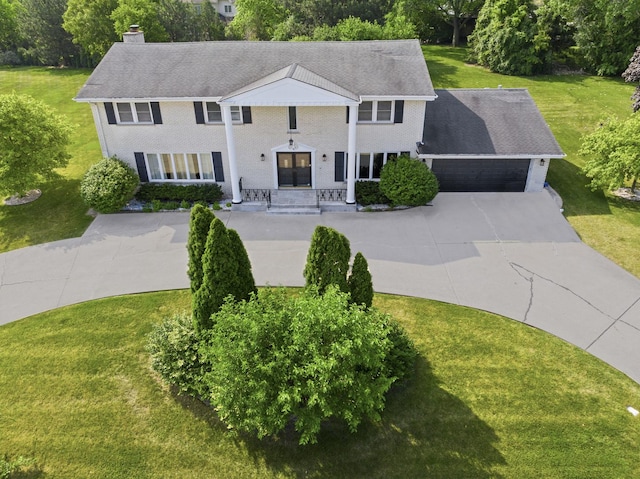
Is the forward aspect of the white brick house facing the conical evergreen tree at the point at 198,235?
yes

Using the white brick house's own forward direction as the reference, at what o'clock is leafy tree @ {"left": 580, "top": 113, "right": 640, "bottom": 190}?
The leafy tree is roughly at 9 o'clock from the white brick house.

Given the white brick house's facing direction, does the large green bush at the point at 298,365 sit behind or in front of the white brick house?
in front

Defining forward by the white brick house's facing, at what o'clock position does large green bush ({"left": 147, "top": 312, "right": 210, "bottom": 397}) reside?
The large green bush is roughly at 12 o'clock from the white brick house.

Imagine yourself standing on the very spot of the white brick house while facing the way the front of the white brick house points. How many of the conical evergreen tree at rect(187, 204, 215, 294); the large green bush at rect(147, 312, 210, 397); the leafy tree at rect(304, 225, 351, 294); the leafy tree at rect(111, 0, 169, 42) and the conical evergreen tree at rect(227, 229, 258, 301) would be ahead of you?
4

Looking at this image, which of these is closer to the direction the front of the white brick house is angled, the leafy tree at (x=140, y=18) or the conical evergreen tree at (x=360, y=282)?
the conical evergreen tree

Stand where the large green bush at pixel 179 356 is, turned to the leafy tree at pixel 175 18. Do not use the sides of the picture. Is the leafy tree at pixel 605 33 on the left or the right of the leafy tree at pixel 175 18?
right

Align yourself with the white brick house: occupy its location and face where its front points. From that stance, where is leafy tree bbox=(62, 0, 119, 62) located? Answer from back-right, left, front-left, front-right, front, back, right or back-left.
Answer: back-right

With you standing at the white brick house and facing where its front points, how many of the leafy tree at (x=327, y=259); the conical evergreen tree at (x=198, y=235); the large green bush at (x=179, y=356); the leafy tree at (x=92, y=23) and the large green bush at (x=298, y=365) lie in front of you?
4

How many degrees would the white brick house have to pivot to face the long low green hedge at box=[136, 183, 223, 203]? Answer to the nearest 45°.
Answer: approximately 90° to its right

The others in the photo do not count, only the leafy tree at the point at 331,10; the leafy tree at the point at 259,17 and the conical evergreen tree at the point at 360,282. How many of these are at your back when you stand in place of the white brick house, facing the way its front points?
2

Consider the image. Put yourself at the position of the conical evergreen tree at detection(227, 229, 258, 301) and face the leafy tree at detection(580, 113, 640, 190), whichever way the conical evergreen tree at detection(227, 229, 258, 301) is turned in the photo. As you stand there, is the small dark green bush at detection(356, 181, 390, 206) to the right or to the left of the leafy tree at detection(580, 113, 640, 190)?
left

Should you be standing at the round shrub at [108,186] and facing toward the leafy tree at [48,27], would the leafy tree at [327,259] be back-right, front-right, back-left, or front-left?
back-right

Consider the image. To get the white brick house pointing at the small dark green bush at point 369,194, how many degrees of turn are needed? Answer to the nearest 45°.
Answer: approximately 90° to its left

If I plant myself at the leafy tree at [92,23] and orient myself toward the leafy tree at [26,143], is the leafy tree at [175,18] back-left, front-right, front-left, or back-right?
back-left

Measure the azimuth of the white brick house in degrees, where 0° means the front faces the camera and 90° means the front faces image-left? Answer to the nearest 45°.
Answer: approximately 0°

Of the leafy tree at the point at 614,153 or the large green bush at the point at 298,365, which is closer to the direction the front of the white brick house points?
the large green bush

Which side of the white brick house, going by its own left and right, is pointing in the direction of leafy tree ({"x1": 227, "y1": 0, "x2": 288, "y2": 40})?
back
